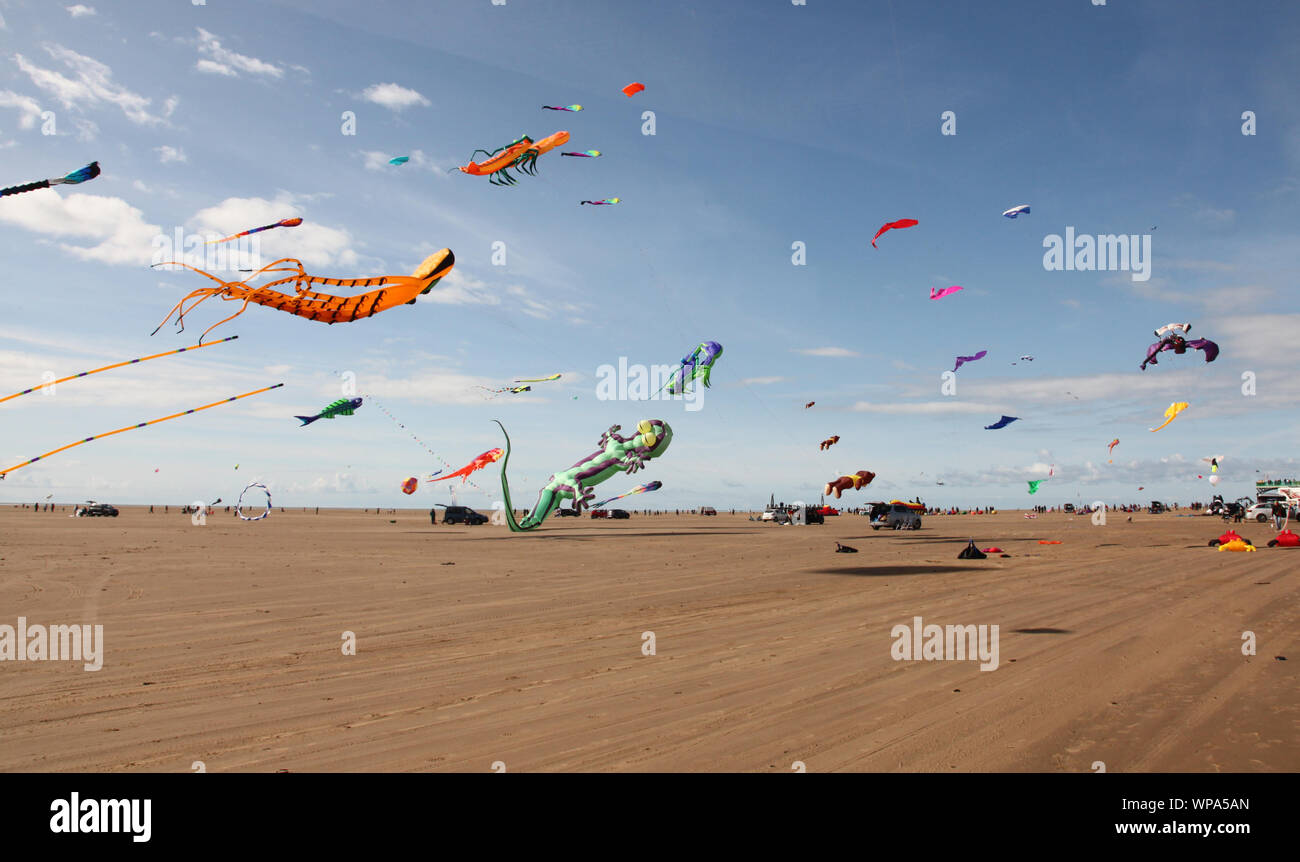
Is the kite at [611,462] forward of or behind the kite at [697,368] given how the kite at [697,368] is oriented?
behind

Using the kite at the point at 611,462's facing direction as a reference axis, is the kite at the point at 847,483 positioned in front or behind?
in front

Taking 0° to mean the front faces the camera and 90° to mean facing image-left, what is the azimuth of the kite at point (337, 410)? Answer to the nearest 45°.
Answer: approximately 270°

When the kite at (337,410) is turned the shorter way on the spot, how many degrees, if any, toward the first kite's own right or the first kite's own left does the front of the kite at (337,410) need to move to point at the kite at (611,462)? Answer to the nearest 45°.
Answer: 0° — it already faces it

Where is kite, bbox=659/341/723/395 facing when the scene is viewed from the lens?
facing to the right of the viewer

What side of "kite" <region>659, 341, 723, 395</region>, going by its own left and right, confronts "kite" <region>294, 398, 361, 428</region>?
back

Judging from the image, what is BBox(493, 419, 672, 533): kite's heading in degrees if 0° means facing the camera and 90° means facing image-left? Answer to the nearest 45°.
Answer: approximately 270°

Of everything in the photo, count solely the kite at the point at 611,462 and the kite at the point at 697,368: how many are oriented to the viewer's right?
2
